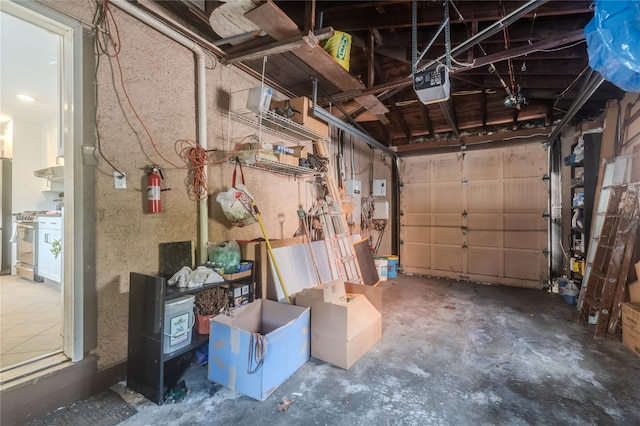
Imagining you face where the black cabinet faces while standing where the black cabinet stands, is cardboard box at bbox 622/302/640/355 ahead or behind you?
ahead

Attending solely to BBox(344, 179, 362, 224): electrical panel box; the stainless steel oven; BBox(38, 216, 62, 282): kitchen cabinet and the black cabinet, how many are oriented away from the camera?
0

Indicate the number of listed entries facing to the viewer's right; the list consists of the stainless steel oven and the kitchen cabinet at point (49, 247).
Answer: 0

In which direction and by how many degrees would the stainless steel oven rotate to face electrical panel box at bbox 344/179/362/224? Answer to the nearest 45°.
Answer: approximately 90° to its left

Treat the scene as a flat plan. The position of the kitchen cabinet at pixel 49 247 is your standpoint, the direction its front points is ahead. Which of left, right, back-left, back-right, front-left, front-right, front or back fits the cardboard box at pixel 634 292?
left

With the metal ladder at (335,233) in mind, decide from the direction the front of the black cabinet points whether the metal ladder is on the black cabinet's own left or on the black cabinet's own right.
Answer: on the black cabinet's own left

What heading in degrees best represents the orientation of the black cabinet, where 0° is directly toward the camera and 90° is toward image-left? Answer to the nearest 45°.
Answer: approximately 315°

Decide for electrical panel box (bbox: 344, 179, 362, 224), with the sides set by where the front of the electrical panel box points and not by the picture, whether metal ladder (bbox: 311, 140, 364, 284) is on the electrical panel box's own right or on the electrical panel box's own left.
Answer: on the electrical panel box's own right

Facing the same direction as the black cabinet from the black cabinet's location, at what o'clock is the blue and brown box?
The blue and brown box is roughly at 11 o'clock from the black cabinet.

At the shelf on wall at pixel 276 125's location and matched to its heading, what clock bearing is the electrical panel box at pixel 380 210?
The electrical panel box is roughly at 9 o'clock from the shelf on wall.

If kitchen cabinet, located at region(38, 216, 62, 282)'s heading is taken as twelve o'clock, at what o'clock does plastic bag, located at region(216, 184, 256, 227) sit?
The plastic bag is roughly at 10 o'clock from the kitchen cabinet.

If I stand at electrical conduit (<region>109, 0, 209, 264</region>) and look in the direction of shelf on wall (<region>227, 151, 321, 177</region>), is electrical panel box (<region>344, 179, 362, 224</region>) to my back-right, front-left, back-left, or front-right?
front-left

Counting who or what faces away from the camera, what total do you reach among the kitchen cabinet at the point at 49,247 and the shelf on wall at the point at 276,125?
0

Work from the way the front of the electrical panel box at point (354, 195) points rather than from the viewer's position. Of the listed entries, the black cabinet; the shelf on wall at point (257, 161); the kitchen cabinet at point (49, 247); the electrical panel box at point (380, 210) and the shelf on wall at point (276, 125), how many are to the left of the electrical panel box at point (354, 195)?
1

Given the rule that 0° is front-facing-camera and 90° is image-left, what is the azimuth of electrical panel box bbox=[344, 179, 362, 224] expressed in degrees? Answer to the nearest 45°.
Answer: approximately 315°
